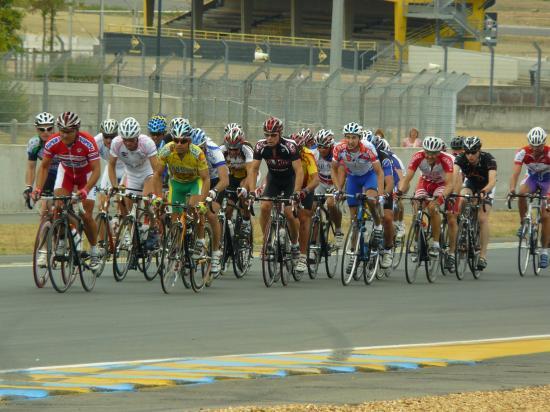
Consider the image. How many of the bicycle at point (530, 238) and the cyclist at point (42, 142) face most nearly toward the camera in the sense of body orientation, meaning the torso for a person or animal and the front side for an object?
2

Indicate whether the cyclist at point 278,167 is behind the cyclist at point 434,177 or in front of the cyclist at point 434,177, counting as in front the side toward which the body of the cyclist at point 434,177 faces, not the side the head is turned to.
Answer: in front

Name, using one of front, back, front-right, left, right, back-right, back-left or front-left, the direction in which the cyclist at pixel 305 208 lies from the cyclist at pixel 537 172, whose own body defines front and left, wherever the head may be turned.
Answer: front-right

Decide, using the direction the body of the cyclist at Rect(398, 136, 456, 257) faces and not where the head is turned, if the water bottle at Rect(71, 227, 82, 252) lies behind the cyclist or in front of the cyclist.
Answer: in front

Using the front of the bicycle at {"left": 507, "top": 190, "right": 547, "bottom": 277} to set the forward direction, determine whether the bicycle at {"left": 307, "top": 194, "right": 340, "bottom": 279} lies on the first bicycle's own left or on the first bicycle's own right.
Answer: on the first bicycle's own right

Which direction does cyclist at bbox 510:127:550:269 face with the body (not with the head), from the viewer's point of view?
toward the camera

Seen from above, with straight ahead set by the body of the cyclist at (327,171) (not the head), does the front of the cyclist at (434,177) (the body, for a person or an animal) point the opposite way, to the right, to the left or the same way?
the same way

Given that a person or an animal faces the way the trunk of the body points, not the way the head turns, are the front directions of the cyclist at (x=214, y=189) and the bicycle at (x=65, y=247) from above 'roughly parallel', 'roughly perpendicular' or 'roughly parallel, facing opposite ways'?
roughly parallel

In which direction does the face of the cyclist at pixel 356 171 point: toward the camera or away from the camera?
toward the camera

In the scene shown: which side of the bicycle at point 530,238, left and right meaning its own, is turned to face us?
front

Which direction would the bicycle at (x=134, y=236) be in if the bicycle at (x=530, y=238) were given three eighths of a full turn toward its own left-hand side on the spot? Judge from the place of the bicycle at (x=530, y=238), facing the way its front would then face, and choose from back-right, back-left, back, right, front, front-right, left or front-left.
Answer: back

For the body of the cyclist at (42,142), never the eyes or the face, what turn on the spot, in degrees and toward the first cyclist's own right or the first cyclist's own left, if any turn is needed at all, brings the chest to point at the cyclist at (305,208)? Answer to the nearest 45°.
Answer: approximately 90° to the first cyclist's own left

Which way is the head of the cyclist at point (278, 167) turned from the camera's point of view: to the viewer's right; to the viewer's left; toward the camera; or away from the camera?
toward the camera

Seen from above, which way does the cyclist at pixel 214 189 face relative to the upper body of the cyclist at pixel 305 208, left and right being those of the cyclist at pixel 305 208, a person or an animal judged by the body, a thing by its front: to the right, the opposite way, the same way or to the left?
the same way

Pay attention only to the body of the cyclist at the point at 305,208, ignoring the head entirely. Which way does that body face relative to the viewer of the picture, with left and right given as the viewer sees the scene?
facing the viewer and to the left of the viewer
